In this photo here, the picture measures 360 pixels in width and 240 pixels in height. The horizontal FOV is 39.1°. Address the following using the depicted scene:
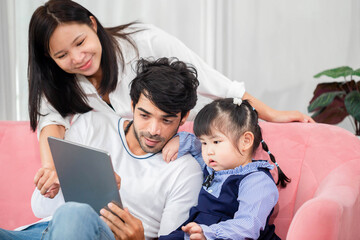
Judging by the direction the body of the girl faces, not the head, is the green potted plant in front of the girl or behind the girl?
behind

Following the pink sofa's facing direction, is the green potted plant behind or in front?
behind

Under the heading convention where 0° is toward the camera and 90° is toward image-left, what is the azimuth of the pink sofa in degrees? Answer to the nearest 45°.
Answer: approximately 0°

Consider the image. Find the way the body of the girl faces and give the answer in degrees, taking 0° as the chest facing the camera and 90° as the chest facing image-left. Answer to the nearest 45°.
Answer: approximately 45°

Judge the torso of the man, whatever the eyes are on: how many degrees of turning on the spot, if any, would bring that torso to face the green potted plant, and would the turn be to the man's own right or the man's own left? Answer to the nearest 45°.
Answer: approximately 180°

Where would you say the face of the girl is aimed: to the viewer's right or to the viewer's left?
to the viewer's left

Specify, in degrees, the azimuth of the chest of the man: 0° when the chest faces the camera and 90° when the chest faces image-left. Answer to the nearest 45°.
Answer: approximately 45°
